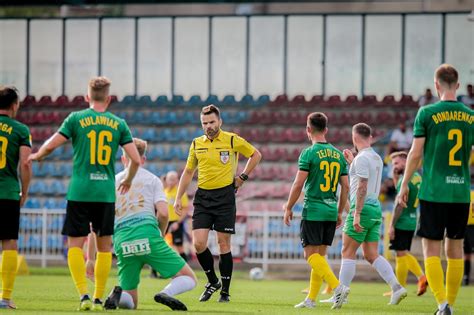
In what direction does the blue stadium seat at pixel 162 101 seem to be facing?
toward the camera

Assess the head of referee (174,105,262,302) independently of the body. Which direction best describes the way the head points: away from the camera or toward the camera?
toward the camera

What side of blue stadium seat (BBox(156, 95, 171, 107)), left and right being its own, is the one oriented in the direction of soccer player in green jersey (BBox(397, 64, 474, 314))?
front

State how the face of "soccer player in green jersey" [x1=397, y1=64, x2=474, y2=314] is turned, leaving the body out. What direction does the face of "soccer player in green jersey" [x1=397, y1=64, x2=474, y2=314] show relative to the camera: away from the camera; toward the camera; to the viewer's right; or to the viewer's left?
away from the camera

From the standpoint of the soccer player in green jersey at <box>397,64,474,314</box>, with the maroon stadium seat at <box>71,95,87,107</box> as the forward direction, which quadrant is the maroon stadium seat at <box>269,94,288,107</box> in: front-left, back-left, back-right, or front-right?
front-right

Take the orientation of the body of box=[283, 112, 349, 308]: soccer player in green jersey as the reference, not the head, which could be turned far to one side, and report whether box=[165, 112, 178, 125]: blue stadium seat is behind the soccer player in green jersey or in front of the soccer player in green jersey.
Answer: in front

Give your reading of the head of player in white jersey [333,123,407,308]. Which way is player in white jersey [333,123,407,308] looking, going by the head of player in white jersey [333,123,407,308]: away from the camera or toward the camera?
away from the camera

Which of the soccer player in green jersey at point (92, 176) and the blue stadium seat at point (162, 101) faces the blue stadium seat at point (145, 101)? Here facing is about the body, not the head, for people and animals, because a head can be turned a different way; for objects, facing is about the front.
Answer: the soccer player in green jersey

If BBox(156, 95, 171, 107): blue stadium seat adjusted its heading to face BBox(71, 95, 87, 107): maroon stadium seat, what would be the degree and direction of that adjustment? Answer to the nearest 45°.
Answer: approximately 90° to its right

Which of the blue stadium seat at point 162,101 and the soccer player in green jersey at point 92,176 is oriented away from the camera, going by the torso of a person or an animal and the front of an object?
the soccer player in green jersey

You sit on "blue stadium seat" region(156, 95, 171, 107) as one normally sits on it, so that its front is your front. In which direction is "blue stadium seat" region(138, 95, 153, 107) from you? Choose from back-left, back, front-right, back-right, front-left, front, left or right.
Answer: right

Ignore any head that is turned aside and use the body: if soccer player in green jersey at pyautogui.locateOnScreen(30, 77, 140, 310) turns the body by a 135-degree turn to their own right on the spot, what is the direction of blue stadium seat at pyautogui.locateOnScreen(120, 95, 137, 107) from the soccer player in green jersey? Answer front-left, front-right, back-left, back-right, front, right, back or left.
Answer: back-left

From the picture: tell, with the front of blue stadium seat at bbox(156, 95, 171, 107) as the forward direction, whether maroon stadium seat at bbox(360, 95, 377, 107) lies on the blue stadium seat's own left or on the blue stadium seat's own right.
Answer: on the blue stadium seat's own left

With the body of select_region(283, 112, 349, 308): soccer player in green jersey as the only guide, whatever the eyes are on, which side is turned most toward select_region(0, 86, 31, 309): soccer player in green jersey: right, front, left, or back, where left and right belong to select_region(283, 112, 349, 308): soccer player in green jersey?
left

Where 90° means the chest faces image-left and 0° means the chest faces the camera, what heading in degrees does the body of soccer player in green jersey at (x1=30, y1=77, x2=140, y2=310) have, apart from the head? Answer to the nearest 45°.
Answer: approximately 180°

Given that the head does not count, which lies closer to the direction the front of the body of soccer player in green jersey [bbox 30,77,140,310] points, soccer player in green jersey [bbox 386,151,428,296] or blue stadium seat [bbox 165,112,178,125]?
the blue stadium seat

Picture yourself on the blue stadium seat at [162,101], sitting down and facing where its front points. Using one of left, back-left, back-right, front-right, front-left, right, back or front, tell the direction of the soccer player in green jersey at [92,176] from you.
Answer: front
